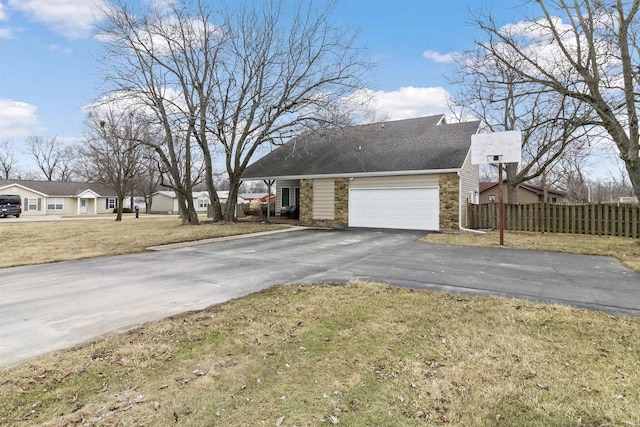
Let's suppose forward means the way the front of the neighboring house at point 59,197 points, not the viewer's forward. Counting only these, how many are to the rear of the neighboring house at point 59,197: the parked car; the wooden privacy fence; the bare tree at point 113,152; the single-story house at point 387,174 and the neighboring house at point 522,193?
0

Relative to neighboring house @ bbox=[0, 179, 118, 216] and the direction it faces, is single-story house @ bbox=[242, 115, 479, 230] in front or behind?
in front

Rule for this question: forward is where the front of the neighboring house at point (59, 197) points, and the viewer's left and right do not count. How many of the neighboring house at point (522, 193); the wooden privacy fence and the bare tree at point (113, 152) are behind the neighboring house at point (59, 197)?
0

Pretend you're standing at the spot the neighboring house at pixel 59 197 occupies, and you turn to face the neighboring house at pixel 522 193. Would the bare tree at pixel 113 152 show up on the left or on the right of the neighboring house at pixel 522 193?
right

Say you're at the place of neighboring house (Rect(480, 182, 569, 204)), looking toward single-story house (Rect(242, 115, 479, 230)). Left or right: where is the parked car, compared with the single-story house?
right

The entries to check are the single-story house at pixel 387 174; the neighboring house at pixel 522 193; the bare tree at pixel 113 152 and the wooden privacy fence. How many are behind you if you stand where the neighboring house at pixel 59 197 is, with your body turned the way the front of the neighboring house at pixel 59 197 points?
0

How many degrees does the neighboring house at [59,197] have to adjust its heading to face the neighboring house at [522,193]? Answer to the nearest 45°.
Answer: approximately 45° to its left

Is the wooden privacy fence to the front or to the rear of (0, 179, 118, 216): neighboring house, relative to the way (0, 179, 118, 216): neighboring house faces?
to the front

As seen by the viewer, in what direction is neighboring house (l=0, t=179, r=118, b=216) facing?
toward the camera

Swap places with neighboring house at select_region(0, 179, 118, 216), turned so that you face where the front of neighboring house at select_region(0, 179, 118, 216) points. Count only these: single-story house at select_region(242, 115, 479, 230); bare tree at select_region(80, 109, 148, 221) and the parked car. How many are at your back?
0
